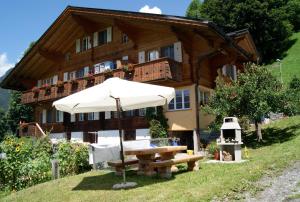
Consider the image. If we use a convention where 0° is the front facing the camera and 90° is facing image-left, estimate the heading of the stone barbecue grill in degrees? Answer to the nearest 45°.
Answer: approximately 0°

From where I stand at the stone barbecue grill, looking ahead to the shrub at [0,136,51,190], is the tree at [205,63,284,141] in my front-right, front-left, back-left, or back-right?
back-right

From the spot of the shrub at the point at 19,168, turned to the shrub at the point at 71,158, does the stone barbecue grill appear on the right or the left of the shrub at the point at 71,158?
right

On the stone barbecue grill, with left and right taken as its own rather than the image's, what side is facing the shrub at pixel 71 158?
right

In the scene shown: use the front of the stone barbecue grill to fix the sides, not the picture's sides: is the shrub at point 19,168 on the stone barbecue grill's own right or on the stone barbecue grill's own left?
on the stone barbecue grill's own right

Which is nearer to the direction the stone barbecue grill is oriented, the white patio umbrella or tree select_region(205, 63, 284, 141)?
the white patio umbrella

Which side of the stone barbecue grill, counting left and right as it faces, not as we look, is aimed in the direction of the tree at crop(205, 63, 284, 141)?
back

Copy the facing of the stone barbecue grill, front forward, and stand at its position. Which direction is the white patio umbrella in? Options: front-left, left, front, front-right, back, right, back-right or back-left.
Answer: front-right

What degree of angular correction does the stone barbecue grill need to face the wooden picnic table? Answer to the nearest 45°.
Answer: approximately 45° to its right
